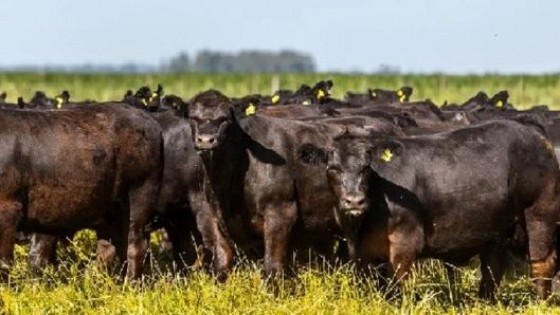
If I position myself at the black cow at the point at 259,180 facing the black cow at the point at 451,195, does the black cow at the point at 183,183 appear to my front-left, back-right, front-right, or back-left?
back-right

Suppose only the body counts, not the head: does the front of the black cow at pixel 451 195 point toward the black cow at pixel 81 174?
yes

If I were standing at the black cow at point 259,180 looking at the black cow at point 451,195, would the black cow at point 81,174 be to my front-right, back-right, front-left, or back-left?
back-right

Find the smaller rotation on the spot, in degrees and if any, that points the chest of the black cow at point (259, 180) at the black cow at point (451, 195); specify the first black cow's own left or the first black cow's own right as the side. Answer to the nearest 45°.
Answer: approximately 135° to the first black cow's own left

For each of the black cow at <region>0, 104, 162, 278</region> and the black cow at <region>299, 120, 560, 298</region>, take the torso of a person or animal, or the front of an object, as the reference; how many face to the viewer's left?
2

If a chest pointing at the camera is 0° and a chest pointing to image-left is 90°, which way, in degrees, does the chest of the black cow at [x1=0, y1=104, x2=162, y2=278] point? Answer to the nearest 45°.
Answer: approximately 90°

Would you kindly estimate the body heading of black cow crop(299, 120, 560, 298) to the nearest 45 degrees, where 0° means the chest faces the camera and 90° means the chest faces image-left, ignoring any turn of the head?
approximately 90°

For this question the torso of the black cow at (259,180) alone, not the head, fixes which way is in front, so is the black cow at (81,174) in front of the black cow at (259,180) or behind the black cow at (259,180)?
in front

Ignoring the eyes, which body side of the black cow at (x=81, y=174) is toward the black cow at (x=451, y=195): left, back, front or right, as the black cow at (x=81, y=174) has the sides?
back
